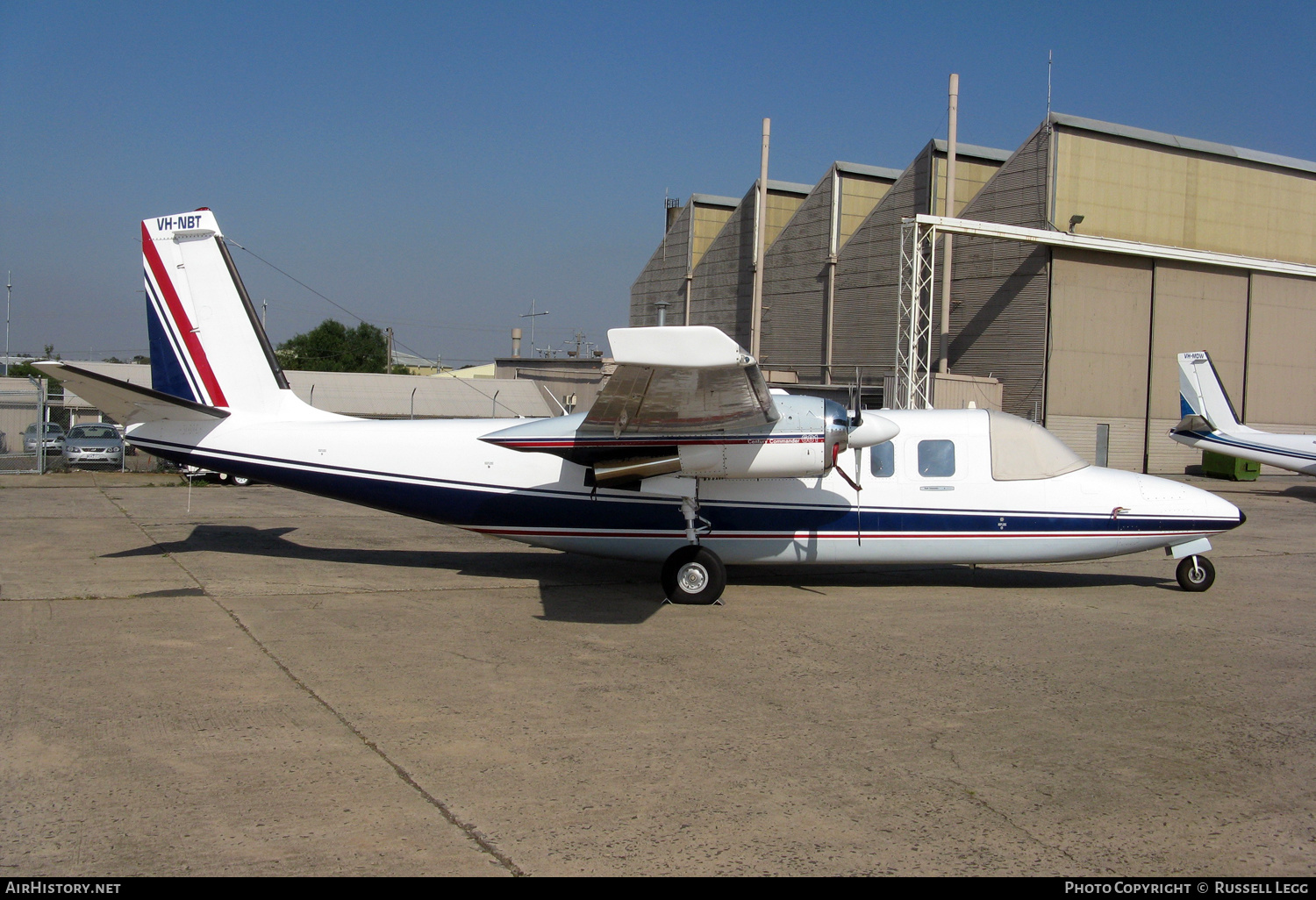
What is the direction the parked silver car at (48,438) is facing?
toward the camera

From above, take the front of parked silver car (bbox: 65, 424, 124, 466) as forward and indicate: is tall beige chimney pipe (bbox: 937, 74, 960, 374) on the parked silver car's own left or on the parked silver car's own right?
on the parked silver car's own left

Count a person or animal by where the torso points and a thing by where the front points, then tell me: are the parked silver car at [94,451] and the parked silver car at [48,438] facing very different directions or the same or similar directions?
same or similar directions

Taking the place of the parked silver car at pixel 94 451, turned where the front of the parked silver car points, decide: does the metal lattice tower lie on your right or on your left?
on your left

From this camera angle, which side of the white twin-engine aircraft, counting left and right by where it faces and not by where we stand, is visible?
right

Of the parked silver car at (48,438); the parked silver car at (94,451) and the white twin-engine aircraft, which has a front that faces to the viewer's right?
the white twin-engine aircraft

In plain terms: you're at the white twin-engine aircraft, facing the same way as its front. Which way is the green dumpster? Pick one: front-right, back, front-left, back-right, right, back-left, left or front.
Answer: front-left

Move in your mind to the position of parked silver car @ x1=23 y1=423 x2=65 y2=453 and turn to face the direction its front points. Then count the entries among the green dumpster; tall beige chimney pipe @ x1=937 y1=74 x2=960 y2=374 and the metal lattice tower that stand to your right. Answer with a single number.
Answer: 0

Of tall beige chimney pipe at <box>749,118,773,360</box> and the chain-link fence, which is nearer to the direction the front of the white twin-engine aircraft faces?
the tall beige chimney pipe

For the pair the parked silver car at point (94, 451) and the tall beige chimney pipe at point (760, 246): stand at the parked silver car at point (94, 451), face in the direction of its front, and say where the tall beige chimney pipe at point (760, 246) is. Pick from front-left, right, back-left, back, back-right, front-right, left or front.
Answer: left

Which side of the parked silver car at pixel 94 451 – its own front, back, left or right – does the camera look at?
front

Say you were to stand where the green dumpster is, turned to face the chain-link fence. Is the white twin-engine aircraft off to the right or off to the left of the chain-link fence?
left

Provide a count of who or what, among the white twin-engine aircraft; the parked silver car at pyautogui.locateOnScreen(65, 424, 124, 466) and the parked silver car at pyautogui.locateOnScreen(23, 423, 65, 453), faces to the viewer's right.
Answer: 1

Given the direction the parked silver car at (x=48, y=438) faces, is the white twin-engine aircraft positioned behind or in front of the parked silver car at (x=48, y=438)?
in front
